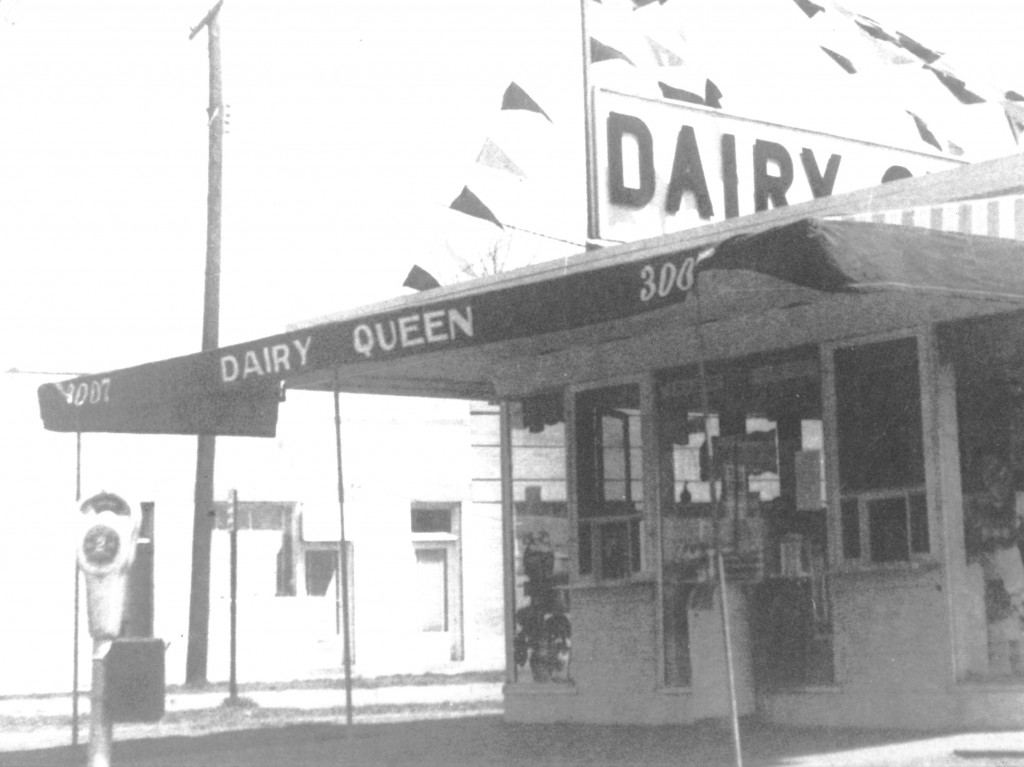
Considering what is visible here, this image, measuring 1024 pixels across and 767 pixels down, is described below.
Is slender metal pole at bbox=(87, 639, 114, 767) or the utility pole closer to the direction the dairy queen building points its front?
the slender metal pole

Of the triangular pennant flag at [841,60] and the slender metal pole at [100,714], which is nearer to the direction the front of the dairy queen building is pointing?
the slender metal pole

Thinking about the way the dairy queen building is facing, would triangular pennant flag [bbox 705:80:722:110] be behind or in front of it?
behind

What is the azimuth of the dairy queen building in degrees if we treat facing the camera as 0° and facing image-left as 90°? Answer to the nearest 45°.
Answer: approximately 45°

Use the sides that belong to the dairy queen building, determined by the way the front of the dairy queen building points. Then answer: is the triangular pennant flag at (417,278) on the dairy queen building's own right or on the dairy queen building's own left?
on the dairy queen building's own right

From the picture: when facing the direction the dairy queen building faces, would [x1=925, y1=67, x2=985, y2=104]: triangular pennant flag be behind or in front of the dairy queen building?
behind

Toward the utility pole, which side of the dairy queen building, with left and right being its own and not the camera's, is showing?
right
